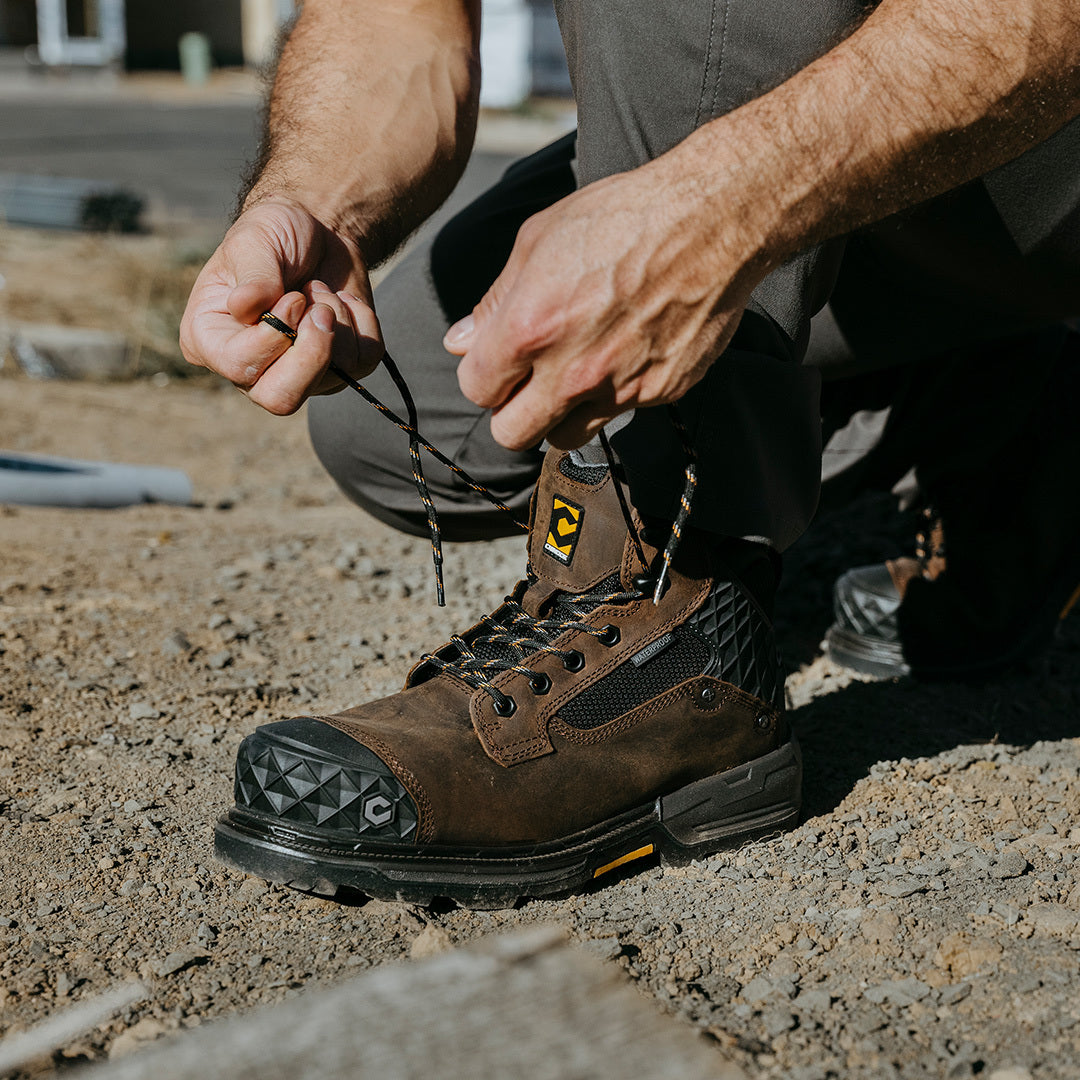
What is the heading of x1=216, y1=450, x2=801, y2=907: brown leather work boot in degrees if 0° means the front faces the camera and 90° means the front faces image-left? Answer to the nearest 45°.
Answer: approximately 45°

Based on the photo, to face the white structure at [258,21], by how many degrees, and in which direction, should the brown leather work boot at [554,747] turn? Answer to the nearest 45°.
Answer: approximately 135° to its right

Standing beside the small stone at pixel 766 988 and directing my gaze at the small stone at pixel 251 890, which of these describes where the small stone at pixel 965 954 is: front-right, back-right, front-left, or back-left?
back-right
